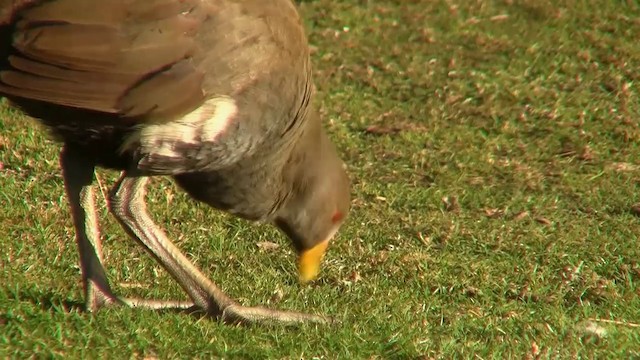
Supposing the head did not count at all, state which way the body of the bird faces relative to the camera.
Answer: to the viewer's right
